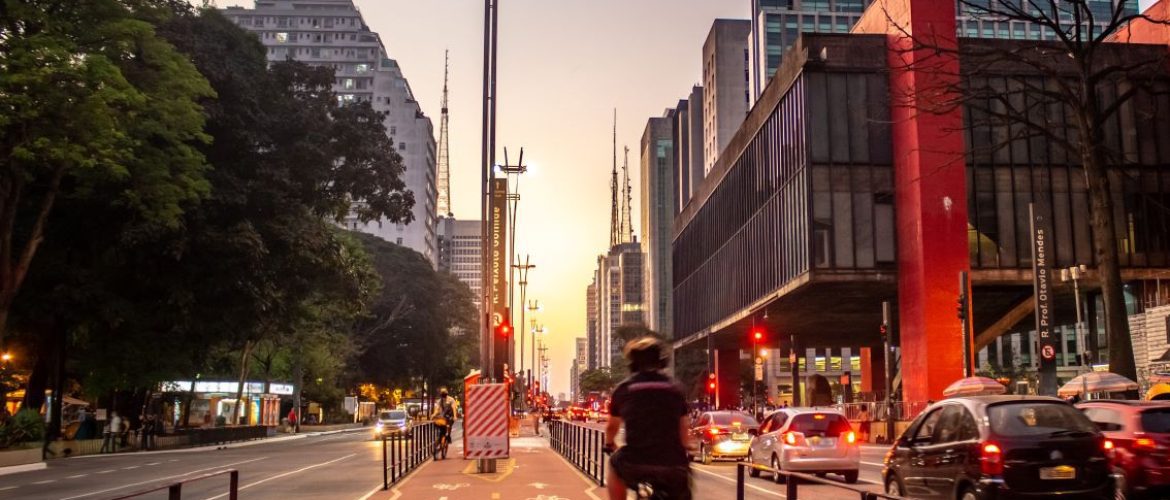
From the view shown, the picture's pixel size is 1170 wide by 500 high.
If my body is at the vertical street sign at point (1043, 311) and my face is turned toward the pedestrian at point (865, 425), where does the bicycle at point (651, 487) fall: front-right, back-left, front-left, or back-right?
back-left

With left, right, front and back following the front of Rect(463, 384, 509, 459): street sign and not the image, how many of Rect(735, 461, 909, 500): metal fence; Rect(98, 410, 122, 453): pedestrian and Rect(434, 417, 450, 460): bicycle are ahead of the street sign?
1

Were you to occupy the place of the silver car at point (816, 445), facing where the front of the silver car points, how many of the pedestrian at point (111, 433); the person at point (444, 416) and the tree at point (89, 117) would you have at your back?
0

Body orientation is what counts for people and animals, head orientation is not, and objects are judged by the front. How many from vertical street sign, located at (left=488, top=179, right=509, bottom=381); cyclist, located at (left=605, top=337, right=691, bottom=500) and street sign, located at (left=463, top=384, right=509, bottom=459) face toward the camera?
2

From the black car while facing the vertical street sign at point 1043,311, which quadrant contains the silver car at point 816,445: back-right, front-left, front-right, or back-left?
front-left

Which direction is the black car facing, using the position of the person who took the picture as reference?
facing away from the viewer and to the left of the viewer

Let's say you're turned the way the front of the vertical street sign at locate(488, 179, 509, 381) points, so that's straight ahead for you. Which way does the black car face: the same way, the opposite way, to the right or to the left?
the opposite way

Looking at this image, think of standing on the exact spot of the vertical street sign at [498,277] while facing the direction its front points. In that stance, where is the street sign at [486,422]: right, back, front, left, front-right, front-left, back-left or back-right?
front

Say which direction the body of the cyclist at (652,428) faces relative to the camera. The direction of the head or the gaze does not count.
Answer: away from the camera

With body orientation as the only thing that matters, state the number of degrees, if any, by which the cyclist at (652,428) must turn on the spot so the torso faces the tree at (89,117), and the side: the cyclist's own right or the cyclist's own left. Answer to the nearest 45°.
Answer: approximately 45° to the cyclist's own left

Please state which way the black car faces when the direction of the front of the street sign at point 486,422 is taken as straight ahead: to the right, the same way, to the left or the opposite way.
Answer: the opposite way

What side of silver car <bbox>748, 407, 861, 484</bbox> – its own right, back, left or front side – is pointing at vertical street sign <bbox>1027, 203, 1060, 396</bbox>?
right

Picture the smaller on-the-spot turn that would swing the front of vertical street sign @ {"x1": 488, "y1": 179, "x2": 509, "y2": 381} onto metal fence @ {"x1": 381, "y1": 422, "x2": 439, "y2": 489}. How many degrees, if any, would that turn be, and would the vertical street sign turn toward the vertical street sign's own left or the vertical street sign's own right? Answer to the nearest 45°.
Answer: approximately 45° to the vertical street sign's own right

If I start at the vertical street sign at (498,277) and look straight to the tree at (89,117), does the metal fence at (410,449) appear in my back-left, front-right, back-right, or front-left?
front-left

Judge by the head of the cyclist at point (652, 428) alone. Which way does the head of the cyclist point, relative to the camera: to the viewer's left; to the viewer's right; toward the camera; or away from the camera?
away from the camera

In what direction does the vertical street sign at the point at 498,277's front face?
toward the camera

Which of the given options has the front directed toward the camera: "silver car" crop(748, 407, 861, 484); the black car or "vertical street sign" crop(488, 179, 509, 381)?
the vertical street sign

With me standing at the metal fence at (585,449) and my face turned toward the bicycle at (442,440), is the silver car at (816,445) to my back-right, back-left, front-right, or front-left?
back-right

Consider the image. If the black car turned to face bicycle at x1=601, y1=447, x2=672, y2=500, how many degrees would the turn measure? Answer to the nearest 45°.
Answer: approximately 90° to its left

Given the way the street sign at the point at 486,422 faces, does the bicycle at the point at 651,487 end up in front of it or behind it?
in front

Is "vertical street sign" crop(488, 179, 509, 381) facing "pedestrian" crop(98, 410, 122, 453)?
no
